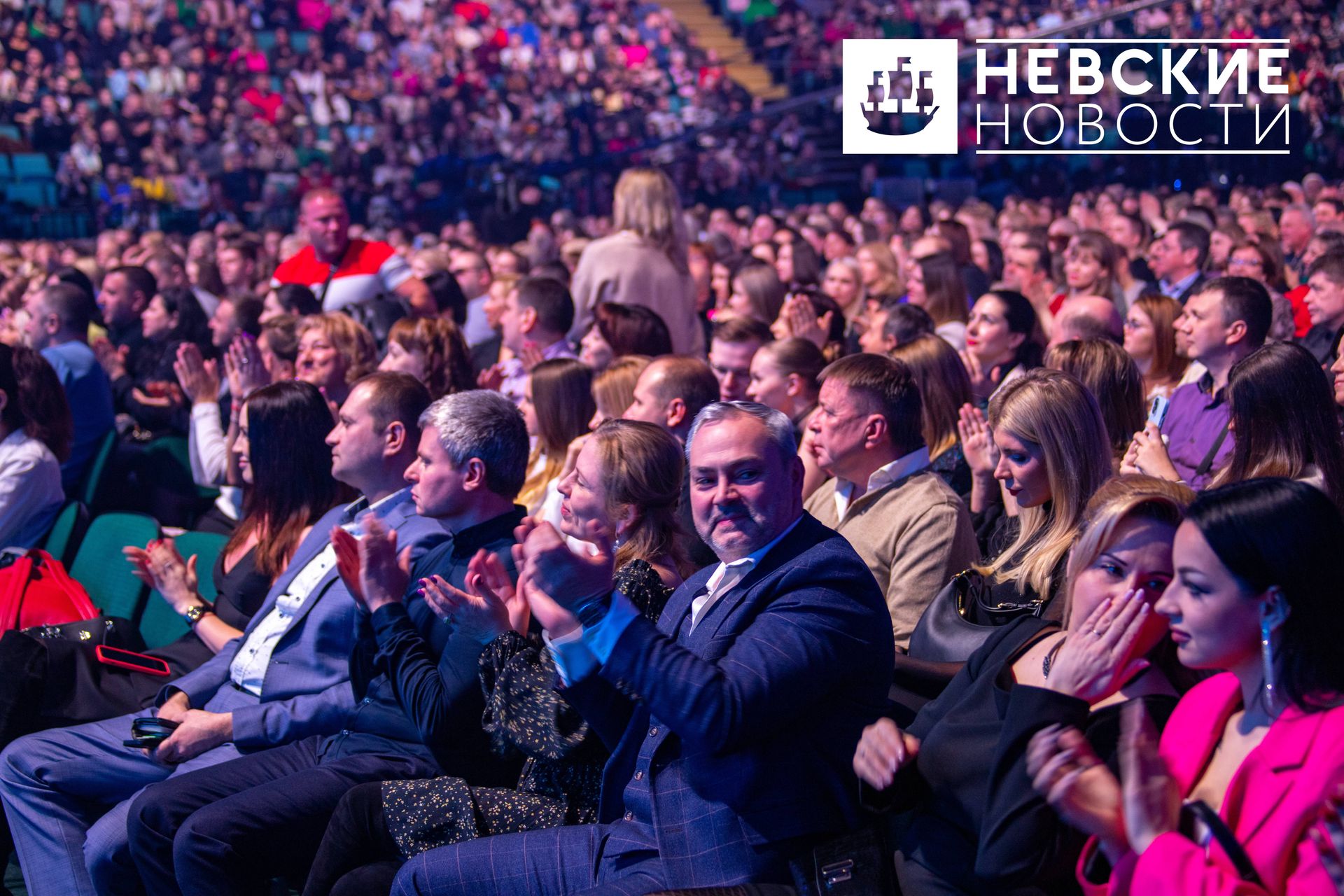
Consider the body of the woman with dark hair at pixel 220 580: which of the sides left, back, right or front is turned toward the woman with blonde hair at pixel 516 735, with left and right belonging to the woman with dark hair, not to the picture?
left

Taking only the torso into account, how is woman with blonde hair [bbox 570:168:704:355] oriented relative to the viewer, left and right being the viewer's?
facing away from the viewer

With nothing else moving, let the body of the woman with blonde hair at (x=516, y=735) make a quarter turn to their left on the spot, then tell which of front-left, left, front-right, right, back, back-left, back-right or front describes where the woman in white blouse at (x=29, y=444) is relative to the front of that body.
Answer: back-right

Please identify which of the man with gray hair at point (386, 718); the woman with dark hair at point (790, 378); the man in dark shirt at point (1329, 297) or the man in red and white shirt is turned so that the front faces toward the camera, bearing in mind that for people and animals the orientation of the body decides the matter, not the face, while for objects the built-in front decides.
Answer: the man in red and white shirt

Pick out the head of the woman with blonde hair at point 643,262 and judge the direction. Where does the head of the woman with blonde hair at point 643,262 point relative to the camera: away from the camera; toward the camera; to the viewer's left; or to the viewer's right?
away from the camera

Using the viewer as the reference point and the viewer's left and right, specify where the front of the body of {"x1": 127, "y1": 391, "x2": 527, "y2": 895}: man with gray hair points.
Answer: facing to the left of the viewer

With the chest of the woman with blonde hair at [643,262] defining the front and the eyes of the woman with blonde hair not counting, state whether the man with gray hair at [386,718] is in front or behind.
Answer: behind

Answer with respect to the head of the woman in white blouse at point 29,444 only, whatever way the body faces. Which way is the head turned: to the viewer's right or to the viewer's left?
to the viewer's left

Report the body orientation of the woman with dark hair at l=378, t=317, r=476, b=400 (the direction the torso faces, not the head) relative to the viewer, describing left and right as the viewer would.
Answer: facing to the left of the viewer
